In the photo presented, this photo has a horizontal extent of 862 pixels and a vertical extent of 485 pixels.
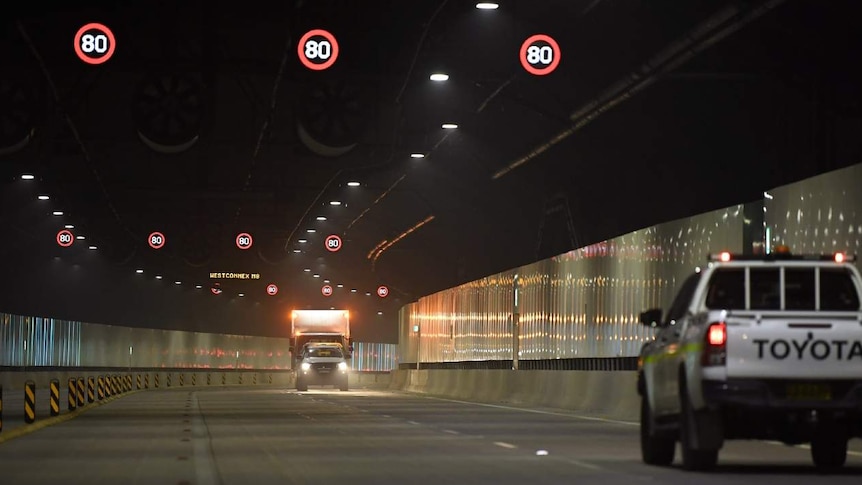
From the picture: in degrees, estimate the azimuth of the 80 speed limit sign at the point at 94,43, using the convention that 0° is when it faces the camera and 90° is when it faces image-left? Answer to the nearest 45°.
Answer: approximately 0°

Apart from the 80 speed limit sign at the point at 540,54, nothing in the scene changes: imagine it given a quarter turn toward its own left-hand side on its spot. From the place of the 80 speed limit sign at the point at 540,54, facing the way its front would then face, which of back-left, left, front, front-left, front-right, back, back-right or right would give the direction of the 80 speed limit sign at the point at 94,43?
back

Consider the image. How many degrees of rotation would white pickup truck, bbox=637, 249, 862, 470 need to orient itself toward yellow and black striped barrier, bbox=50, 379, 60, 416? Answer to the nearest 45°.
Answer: approximately 45° to its left

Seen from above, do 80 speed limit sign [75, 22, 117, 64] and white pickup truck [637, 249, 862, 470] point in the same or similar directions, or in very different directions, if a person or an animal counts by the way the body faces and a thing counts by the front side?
very different directions

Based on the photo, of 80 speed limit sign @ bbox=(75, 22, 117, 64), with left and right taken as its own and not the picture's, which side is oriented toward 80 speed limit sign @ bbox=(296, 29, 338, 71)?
left

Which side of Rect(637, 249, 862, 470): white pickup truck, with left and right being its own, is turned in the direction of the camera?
back

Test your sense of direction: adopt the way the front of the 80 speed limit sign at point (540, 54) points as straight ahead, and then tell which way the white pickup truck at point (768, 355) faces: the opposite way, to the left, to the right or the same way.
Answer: the opposite way
